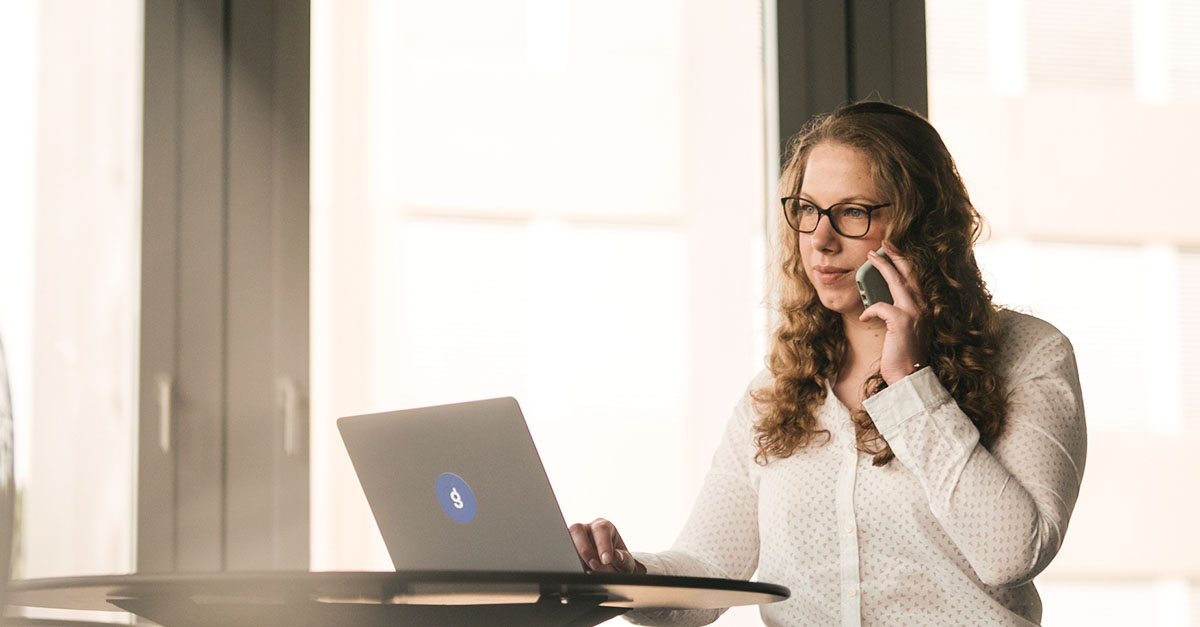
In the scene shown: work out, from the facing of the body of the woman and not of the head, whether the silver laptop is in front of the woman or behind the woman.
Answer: in front

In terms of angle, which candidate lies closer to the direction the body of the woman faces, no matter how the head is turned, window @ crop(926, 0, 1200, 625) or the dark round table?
the dark round table

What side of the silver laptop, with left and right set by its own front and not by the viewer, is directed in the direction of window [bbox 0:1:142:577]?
left

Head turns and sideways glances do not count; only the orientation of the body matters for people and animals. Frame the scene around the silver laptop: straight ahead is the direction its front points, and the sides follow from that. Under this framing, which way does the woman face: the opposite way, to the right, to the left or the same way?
the opposite way

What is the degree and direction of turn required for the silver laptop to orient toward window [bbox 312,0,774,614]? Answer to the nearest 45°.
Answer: approximately 45° to its left

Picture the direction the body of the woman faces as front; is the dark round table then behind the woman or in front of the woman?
in front

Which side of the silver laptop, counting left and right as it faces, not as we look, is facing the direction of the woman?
front

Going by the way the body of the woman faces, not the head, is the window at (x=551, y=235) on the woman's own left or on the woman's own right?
on the woman's own right

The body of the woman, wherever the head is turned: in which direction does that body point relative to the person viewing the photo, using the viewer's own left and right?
facing the viewer and to the left of the viewer

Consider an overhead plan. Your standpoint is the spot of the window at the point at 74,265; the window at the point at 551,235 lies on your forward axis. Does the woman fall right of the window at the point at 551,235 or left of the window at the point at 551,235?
right

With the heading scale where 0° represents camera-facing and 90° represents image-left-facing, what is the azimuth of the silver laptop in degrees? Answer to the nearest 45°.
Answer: approximately 225°
